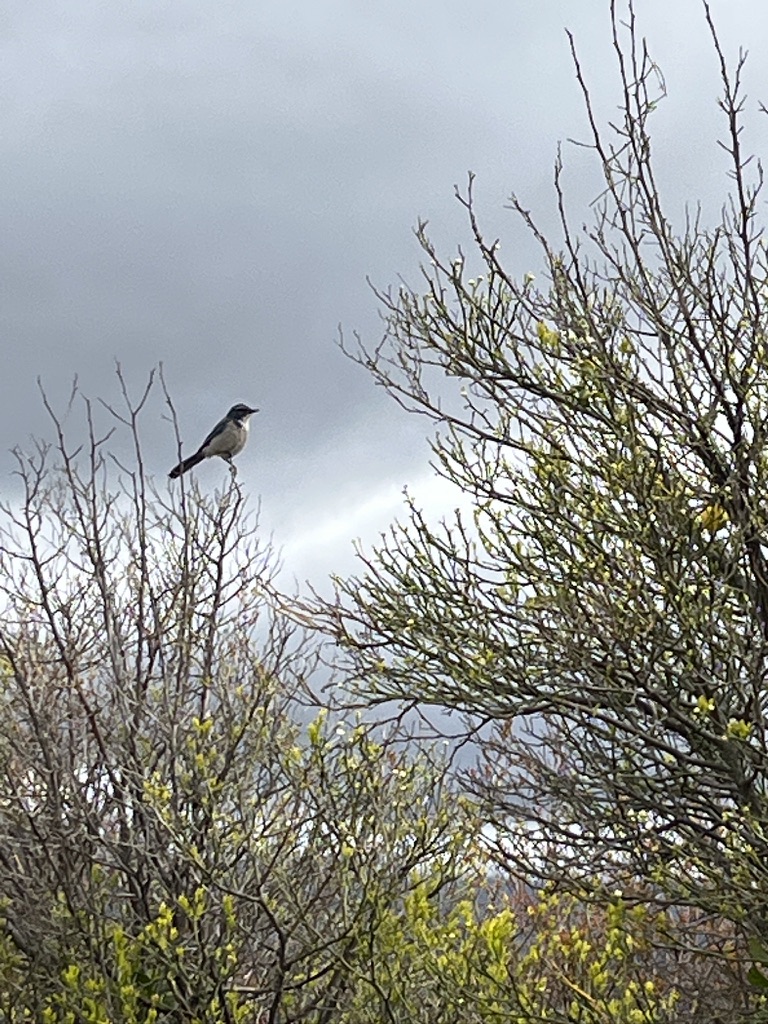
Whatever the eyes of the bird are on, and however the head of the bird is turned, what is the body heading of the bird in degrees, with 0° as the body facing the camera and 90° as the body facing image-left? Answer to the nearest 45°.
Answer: approximately 270°
